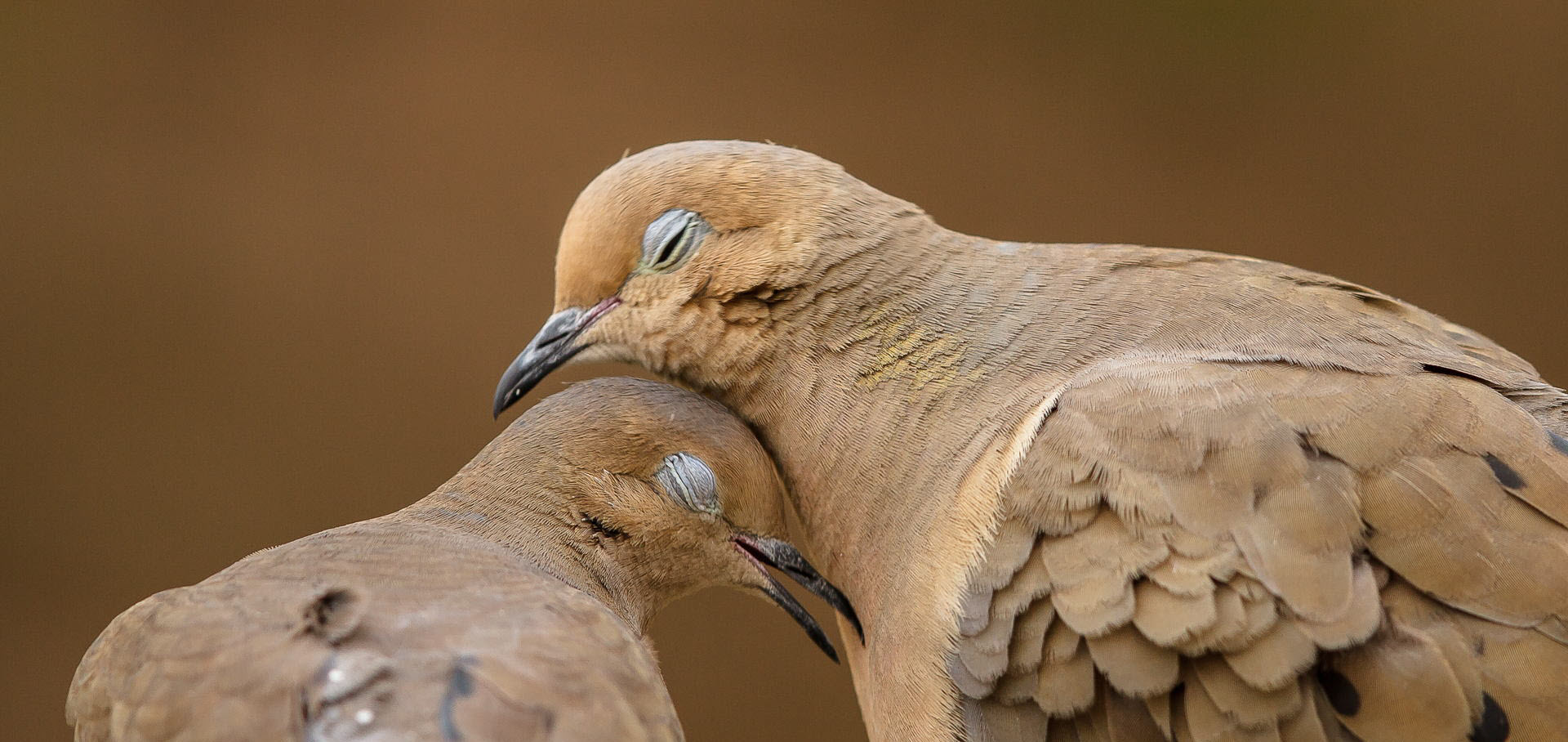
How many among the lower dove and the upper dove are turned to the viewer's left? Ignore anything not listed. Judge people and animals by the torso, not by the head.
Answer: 1

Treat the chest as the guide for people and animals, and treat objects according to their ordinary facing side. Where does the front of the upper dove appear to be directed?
to the viewer's left

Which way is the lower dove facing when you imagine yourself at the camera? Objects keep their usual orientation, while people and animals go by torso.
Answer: facing away from the viewer and to the right of the viewer

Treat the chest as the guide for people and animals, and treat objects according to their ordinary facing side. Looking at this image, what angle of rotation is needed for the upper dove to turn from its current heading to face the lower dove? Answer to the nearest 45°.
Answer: approximately 45° to its left

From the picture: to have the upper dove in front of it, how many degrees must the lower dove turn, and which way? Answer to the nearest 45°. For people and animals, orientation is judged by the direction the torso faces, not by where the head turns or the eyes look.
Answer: approximately 45° to its right
